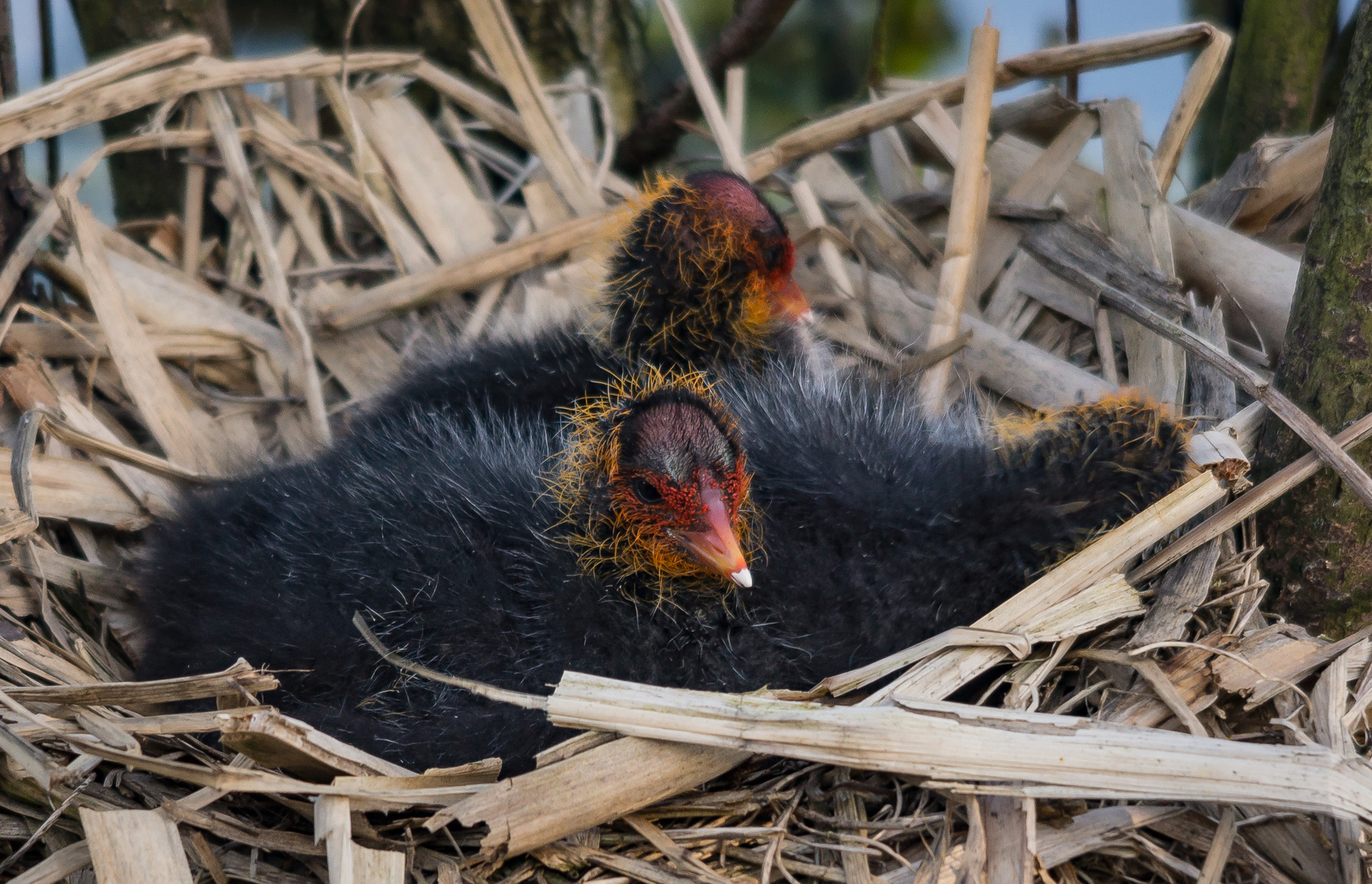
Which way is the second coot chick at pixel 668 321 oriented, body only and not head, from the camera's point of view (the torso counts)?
to the viewer's right

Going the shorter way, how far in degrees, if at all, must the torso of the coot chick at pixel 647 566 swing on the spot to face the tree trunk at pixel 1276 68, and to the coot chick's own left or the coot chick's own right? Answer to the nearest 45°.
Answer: approximately 90° to the coot chick's own left

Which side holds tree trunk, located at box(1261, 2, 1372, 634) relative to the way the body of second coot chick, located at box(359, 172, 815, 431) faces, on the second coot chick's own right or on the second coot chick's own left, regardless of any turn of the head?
on the second coot chick's own right

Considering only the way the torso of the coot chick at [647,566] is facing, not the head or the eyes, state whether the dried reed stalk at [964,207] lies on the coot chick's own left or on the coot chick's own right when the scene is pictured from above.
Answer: on the coot chick's own left

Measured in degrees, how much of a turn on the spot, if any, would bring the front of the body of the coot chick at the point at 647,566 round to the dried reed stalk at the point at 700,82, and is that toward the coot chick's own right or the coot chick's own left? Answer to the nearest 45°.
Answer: approximately 135° to the coot chick's own left

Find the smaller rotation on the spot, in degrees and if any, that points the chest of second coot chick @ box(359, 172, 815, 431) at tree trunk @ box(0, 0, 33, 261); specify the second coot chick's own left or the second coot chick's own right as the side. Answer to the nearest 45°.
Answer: approximately 180°

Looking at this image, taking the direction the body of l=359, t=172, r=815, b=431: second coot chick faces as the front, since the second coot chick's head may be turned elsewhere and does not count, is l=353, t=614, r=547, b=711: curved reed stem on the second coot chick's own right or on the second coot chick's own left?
on the second coot chick's own right

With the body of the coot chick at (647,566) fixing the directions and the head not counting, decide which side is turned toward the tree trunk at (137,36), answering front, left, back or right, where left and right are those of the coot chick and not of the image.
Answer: back
